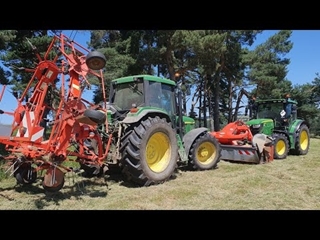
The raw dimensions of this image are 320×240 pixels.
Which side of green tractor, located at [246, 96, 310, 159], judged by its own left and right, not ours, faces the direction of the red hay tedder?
front

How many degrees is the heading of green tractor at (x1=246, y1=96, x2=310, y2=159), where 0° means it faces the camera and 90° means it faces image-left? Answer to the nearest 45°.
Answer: approximately 45°

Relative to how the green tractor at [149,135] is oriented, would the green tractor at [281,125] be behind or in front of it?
in front

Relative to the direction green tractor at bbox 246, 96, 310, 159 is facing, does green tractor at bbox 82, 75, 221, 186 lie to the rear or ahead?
ahead
